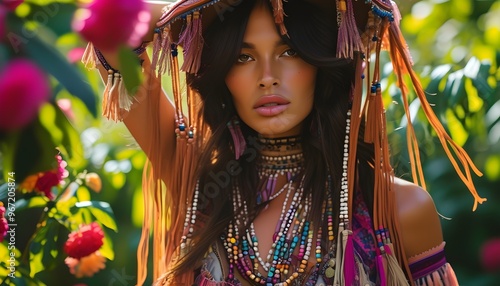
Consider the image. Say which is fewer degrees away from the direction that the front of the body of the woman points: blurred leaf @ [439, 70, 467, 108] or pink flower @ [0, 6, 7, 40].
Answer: the pink flower

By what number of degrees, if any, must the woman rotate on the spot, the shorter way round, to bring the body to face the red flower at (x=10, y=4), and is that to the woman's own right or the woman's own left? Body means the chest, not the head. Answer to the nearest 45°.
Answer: approximately 45° to the woman's own right

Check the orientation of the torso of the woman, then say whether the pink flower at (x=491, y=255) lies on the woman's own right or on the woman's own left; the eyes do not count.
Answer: on the woman's own left

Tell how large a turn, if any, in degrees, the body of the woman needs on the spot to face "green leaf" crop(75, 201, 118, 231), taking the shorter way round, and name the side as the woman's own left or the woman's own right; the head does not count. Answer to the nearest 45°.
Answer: approximately 90° to the woman's own right

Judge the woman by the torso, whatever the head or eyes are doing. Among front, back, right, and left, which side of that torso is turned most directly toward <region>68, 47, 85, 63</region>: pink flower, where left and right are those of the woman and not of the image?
right

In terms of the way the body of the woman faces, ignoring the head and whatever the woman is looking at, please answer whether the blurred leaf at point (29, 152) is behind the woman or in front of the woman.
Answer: in front

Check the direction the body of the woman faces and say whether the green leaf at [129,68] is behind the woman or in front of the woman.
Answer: in front

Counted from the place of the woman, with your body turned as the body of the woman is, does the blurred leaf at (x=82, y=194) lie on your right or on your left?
on your right

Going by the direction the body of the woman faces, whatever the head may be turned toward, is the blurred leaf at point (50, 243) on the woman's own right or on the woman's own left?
on the woman's own right

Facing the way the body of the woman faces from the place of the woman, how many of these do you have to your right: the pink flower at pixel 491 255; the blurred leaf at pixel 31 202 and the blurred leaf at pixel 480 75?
1
